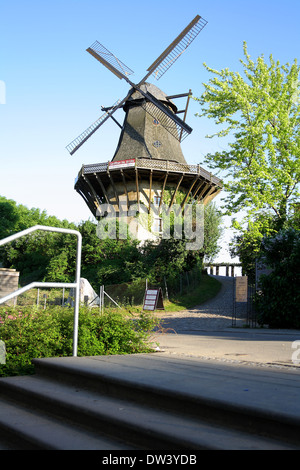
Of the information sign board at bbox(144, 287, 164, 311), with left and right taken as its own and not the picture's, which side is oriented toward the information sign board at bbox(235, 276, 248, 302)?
left

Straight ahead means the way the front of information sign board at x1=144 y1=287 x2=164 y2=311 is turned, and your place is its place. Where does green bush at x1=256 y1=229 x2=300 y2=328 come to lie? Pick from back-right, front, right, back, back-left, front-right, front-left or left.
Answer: left

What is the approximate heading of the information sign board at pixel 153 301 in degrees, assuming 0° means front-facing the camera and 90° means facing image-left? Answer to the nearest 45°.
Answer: approximately 45°

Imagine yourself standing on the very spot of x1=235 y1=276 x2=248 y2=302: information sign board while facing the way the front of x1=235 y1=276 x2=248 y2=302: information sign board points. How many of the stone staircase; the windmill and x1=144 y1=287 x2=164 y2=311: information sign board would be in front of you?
1

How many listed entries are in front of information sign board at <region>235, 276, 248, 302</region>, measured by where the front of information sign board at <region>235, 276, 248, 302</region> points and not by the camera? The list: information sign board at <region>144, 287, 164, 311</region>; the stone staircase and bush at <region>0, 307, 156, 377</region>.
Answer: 2

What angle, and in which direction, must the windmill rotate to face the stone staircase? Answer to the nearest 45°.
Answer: approximately 45° to its left

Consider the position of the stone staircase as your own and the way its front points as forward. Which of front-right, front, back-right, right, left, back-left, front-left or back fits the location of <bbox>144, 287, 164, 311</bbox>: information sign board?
back-right

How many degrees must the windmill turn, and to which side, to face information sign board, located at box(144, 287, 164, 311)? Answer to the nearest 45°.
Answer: approximately 45° to its left
